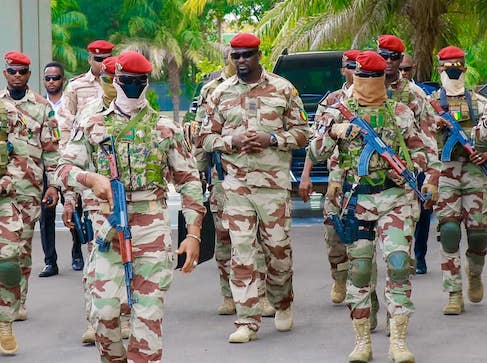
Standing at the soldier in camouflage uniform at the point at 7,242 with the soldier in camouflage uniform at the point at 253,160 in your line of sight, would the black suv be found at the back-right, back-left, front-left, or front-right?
front-left

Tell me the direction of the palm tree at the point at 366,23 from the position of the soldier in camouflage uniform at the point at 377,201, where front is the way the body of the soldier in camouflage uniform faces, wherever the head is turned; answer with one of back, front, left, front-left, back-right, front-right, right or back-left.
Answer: back

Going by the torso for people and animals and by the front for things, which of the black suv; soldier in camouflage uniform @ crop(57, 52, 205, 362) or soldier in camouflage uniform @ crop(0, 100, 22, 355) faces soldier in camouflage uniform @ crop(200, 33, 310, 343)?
the black suv

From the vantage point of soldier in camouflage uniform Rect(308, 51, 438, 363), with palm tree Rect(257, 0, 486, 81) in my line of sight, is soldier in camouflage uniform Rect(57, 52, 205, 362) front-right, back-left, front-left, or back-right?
back-left

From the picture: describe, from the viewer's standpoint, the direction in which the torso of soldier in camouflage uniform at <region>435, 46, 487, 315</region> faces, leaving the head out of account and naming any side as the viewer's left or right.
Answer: facing the viewer

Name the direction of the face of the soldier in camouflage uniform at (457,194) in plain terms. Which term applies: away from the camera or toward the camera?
toward the camera

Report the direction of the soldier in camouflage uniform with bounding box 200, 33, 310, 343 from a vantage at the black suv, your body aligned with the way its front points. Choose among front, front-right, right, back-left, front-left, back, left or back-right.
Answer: front

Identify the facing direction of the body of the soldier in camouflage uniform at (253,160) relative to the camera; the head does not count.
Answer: toward the camera

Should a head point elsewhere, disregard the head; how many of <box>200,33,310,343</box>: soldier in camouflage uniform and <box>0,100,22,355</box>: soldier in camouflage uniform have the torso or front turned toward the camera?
2

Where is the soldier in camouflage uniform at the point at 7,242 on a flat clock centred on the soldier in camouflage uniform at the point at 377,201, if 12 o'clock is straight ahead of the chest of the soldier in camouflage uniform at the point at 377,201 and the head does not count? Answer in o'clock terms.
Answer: the soldier in camouflage uniform at the point at 7,242 is roughly at 3 o'clock from the soldier in camouflage uniform at the point at 377,201.

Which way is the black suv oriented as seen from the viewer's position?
toward the camera
